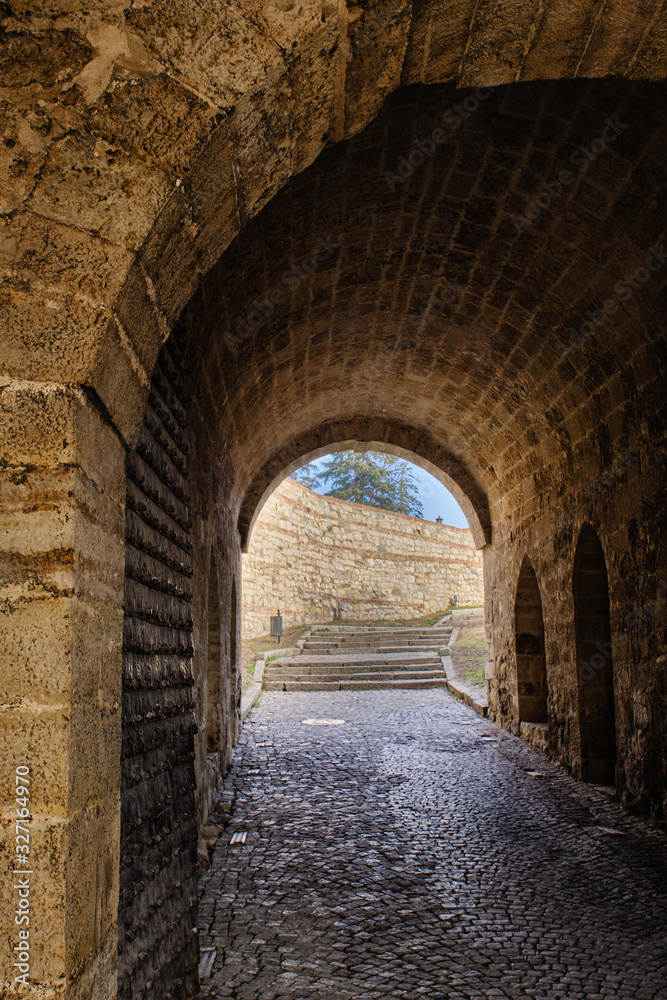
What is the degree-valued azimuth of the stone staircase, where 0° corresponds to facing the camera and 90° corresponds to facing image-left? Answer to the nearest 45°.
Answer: approximately 0°

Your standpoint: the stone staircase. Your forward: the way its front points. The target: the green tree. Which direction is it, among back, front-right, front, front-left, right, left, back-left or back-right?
back
